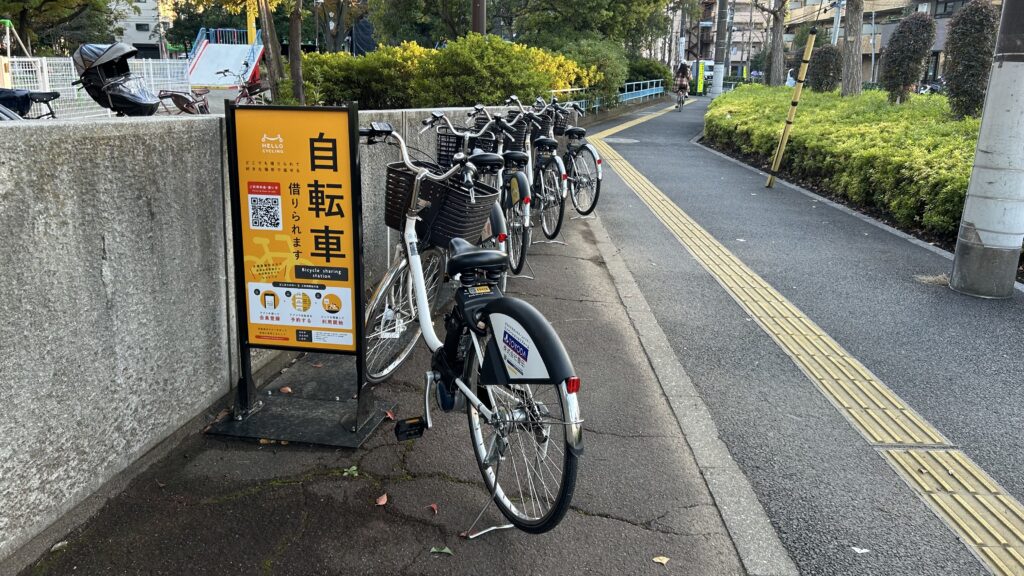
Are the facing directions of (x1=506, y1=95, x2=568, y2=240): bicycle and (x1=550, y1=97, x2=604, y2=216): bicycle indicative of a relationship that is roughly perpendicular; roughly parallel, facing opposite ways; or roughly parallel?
roughly parallel

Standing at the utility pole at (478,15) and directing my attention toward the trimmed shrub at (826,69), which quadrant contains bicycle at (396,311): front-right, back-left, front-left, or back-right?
back-right

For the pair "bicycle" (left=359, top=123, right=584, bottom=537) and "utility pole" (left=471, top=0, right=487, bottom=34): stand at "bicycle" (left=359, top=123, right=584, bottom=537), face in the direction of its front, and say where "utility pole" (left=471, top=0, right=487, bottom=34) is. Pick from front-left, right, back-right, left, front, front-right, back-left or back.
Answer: front-right

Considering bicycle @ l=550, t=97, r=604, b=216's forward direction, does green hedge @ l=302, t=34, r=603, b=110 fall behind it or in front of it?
in front

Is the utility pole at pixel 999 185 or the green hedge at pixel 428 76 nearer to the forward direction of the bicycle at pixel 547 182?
the green hedge

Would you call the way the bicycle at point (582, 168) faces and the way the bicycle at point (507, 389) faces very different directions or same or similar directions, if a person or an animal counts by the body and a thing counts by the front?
same or similar directions

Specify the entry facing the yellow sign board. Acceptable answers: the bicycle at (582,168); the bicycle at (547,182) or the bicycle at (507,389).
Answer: the bicycle at (507,389)

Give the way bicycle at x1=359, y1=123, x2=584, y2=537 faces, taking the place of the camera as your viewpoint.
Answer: facing away from the viewer and to the left of the viewer

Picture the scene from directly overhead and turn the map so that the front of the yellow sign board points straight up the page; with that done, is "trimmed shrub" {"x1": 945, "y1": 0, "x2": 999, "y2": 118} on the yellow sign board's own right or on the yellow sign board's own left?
on the yellow sign board's own left

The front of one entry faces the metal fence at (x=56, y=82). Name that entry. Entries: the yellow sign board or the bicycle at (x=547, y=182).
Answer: the bicycle

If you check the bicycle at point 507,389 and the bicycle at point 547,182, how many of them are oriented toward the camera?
0

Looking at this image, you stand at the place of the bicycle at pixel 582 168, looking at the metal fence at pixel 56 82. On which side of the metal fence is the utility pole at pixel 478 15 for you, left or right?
right

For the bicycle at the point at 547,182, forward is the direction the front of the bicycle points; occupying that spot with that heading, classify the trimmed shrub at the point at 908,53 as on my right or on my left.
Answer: on my right

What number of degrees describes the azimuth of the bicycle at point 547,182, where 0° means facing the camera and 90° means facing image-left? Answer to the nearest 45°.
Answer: approximately 135°

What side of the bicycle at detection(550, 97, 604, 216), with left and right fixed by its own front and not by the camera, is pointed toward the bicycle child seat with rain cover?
left

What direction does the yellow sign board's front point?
toward the camera
